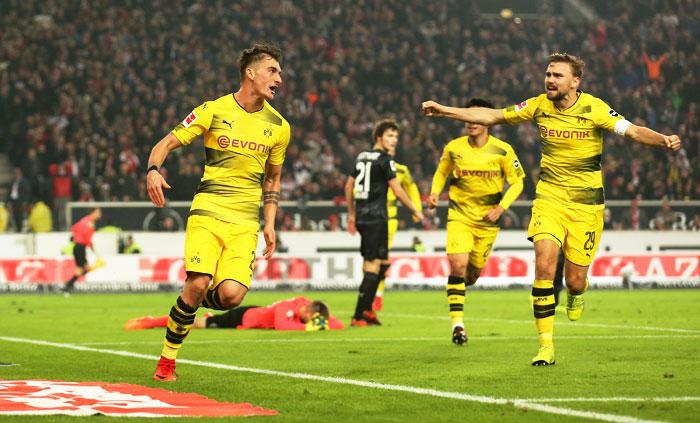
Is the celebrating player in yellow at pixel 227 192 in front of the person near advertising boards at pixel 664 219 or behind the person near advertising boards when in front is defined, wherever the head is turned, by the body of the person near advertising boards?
in front

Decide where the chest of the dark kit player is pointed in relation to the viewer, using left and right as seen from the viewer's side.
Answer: facing away from the viewer and to the right of the viewer

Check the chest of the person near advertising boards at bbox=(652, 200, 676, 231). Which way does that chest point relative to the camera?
toward the camera

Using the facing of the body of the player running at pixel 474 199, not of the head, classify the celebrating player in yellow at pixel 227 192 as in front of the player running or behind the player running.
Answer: in front

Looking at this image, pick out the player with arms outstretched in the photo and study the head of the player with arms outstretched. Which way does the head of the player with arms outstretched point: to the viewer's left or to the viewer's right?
to the viewer's left

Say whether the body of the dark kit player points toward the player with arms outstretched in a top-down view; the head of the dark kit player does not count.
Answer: no

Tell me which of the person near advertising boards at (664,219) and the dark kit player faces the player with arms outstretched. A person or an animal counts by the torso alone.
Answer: the person near advertising boards

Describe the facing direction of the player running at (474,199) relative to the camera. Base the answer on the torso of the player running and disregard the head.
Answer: toward the camera

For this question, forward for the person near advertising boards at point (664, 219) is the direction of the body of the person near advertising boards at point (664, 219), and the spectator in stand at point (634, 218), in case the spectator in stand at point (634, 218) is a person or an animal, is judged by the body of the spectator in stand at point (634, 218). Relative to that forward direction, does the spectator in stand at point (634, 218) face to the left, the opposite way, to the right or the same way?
the same way

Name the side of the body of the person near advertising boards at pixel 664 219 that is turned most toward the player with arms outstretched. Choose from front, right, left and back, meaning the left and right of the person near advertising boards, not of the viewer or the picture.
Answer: front

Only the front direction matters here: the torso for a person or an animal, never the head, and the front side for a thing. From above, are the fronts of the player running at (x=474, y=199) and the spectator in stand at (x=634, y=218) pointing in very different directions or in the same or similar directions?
same or similar directions

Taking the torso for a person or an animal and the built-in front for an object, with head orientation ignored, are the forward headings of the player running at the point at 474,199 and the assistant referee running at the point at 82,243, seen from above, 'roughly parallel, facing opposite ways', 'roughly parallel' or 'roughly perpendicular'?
roughly perpendicular

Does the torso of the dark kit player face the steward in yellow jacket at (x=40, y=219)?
no

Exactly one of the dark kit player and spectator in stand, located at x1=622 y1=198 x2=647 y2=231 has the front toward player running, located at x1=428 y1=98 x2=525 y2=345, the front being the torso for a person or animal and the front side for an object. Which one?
the spectator in stand

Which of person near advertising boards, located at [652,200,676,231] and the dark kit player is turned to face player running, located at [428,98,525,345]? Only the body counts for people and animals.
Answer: the person near advertising boards

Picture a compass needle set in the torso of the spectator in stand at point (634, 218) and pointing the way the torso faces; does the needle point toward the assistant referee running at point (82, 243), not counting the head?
no
